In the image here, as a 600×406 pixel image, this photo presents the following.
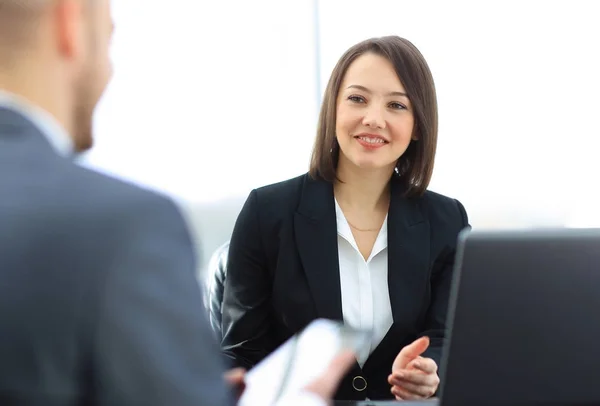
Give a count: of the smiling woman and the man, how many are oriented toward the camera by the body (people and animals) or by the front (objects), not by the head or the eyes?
1

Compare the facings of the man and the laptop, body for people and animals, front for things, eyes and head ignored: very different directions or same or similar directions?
same or similar directions

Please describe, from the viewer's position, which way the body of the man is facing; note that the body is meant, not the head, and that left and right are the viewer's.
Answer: facing away from the viewer and to the right of the viewer

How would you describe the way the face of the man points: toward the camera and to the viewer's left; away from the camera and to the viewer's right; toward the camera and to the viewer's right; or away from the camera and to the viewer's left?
away from the camera and to the viewer's right

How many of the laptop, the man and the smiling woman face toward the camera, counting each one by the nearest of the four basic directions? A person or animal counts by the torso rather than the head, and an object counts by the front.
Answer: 1

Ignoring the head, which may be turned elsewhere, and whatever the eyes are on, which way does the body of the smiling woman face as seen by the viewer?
toward the camera

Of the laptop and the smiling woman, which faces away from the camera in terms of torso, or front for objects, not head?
the laptop

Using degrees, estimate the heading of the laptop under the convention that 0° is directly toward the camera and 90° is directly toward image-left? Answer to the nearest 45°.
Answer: approximately 180°

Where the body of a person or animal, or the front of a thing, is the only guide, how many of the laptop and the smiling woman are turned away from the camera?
1

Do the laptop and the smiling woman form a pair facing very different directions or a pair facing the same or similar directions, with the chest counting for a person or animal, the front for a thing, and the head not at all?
very different directions

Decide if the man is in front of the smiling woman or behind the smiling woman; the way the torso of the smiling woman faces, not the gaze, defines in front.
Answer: in front
